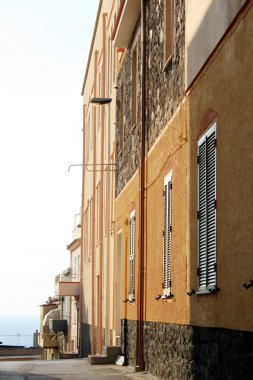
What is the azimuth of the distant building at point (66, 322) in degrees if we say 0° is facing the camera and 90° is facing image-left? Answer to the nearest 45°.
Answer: approximately 90°

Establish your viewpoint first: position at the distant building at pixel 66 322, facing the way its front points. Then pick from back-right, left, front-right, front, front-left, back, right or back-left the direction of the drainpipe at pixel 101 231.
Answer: left

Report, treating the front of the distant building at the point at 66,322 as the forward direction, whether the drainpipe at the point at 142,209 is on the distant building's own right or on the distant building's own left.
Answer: on the distant building's own left
